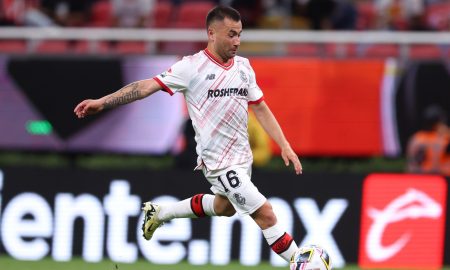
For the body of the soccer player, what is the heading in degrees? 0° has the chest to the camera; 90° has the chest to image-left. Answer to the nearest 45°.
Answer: approximately 315°

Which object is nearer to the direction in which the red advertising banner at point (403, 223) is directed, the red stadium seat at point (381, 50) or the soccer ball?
the soccer ball

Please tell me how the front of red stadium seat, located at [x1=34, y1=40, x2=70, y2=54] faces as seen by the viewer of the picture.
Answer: facing the viewer

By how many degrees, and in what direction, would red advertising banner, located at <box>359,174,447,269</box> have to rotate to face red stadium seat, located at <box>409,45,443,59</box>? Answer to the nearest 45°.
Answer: approximately 180°

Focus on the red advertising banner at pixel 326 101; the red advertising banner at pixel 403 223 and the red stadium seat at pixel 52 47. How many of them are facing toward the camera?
3

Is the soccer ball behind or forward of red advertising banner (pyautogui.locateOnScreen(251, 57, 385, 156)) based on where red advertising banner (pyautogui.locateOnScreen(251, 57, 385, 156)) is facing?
forward

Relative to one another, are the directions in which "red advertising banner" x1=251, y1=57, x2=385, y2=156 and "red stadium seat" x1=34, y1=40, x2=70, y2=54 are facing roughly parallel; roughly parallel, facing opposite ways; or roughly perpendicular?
roughly parallel

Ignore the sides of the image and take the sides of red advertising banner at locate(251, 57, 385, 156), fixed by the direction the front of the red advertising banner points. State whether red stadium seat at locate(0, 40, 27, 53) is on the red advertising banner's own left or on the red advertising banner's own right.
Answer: on the red advertising banner's own right

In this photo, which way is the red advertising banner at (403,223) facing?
toward the camera

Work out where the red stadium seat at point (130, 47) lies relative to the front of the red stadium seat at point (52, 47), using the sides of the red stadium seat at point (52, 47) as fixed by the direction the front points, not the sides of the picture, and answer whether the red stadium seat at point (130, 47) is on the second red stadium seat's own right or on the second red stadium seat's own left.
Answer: on the second red stadium seat's own left

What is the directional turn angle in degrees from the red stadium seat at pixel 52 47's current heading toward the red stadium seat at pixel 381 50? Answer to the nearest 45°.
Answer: approximately 90° to its left

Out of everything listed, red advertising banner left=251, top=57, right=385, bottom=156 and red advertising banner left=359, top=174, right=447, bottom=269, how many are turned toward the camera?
2

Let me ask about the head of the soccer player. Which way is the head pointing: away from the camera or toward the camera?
toward the camera
